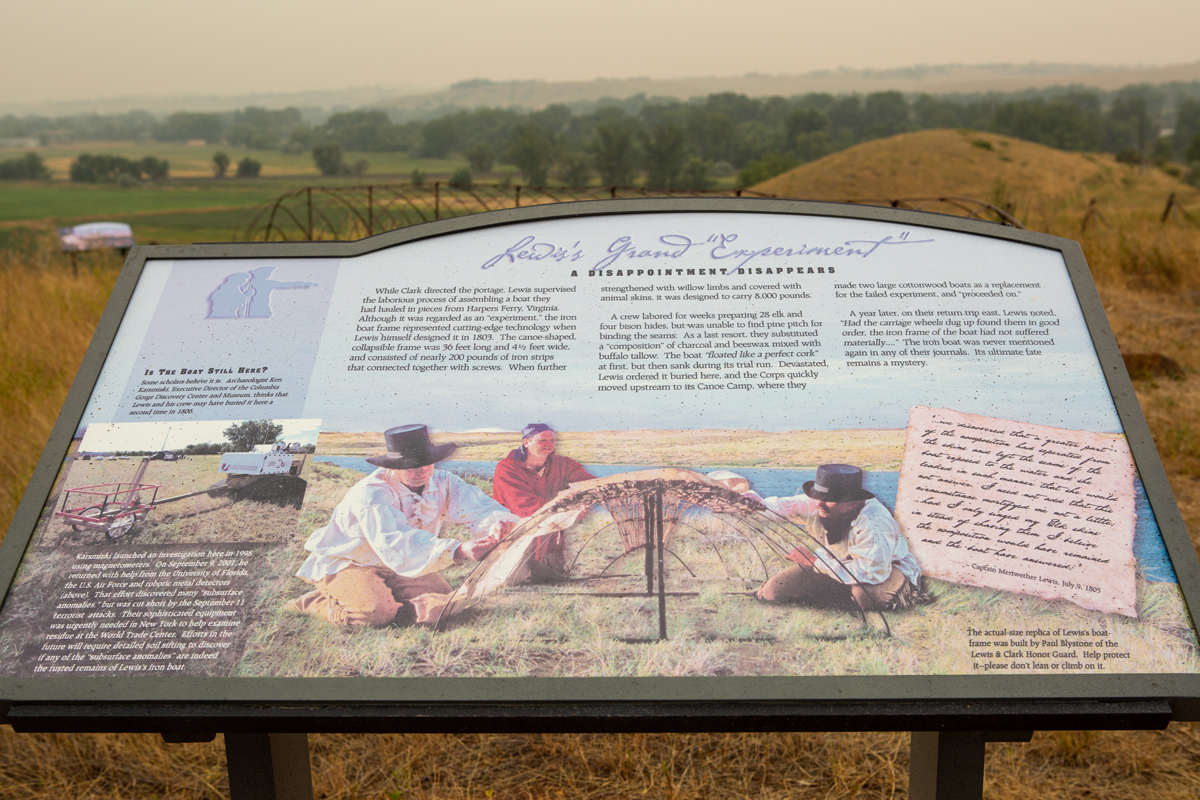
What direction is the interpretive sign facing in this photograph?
toward the camera

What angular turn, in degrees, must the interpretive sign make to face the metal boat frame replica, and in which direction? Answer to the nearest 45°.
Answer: approximately 180°
